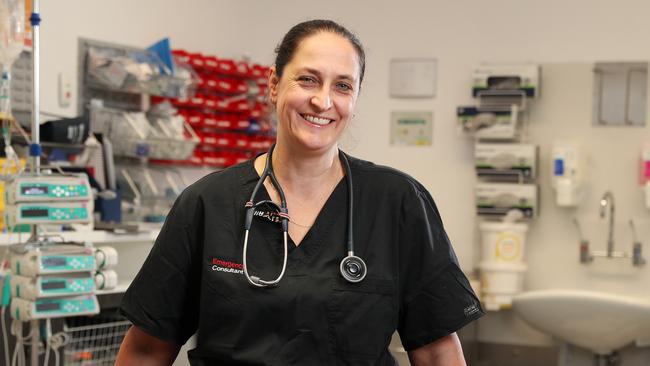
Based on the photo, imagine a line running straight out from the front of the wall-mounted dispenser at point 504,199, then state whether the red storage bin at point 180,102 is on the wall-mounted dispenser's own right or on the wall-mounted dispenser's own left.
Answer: on the wall-mounted dispenser's own right

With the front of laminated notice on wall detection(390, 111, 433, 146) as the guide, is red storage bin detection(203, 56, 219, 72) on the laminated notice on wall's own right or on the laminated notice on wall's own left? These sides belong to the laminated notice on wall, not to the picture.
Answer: on the laminated notice on wall's own right

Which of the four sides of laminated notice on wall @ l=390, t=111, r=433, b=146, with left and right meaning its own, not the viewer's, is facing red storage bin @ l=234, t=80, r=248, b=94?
right

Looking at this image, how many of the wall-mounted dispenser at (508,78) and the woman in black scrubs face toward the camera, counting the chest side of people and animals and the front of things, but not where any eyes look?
2

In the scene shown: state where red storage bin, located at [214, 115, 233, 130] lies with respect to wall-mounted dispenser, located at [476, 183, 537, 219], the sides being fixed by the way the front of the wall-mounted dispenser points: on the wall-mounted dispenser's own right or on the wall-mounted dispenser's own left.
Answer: on the wall-mounted dispenser's own right

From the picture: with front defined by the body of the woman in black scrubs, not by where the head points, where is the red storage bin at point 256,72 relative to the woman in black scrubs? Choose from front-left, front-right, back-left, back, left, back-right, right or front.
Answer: back
